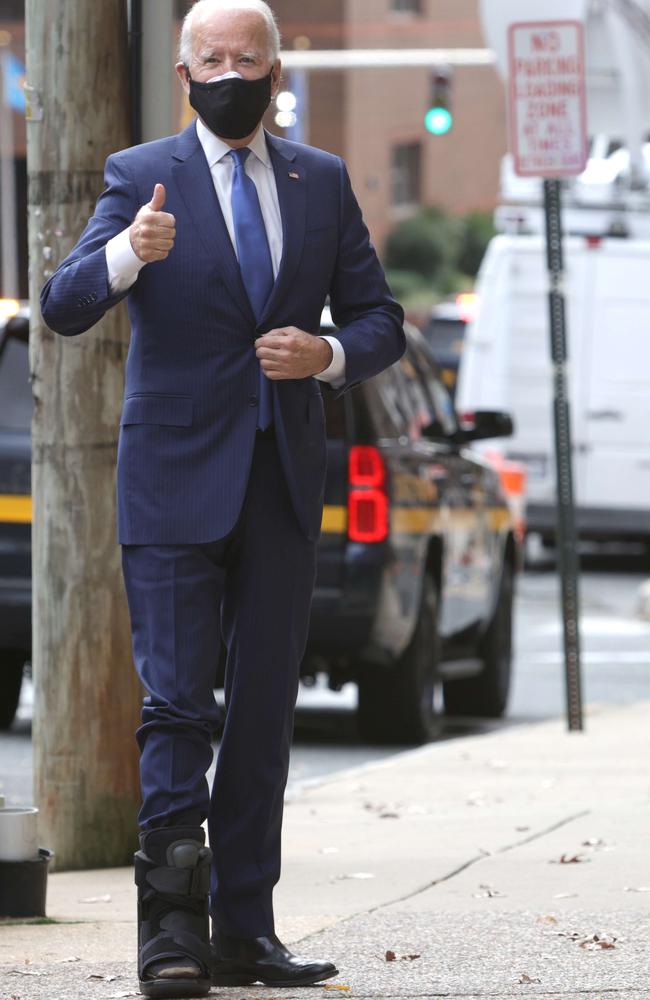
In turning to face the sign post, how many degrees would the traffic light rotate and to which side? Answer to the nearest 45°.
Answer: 0° — it already faces it

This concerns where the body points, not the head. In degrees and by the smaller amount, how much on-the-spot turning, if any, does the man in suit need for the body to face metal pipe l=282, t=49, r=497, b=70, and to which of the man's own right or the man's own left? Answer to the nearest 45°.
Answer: approximately 180°

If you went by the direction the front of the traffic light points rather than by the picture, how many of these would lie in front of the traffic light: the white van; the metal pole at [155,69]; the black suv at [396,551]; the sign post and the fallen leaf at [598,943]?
5

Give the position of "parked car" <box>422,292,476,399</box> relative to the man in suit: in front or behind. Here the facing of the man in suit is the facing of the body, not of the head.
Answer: behind

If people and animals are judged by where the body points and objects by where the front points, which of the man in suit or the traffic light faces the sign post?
the traffic light

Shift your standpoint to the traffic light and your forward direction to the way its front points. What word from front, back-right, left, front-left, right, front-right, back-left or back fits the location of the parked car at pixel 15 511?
front

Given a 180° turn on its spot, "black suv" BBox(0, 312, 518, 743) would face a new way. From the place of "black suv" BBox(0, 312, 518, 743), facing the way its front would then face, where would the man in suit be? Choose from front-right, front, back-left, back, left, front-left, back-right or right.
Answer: front-left

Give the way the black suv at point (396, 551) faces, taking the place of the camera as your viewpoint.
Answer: facing away from the viewer and to the right of the viewer

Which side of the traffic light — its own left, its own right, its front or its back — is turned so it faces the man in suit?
front

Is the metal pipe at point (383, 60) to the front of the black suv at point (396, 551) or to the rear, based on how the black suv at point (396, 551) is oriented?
to the front

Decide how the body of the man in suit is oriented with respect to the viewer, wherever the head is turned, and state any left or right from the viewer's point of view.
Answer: facing the viewer

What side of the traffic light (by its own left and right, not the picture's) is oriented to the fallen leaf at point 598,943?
front

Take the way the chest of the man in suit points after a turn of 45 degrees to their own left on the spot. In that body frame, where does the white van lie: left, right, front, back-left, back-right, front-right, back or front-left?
back-left

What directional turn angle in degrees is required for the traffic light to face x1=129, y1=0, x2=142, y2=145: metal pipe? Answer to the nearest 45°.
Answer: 0° — it already faces it
